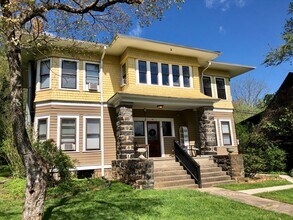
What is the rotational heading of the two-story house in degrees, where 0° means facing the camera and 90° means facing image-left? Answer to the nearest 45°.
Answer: approximately 315°
